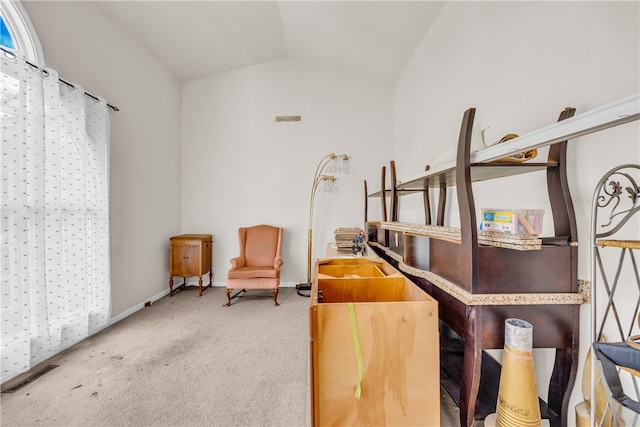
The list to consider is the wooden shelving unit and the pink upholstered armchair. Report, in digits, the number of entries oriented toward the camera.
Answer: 1

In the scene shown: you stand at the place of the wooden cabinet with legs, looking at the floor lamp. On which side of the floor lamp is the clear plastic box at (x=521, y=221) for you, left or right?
right

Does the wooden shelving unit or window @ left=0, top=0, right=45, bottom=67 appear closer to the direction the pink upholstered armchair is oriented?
the wooden shelving unit

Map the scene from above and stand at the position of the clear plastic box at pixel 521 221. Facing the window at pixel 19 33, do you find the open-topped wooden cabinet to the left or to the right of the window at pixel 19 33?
left

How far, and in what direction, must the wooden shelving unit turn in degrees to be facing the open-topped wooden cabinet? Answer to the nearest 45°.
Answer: approximately 45° to its left

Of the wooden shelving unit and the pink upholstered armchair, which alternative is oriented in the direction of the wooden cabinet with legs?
the wooden shelving unit

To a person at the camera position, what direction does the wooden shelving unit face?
facing to the left of the viewer
